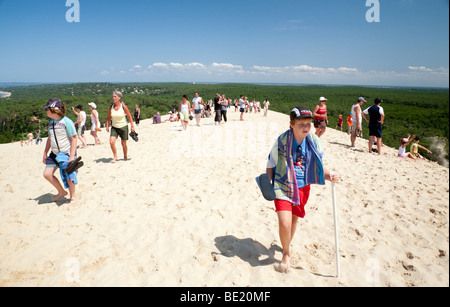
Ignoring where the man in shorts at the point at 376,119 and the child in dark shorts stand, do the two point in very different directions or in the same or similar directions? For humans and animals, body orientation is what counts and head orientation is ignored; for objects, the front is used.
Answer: very different directions

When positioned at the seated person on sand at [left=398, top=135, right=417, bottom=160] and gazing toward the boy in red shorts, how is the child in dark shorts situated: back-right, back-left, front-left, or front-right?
front-right

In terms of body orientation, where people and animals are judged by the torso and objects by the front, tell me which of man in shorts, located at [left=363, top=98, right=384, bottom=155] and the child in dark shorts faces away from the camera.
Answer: the man in shorts

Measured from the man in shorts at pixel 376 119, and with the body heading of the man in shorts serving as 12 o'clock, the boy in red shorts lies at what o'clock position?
The boy in red shorts is roughly at 6 o'clock from the man in shorts.

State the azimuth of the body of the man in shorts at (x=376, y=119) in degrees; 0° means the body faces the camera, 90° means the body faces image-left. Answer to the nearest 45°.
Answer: approximately 180°

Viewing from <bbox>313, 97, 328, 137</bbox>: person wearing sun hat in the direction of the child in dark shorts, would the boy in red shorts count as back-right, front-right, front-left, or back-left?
front-left

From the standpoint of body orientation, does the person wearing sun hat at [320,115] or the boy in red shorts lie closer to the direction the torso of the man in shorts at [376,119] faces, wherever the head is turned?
the person wearing sun hat

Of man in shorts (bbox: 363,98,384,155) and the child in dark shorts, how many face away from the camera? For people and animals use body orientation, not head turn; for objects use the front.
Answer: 1
